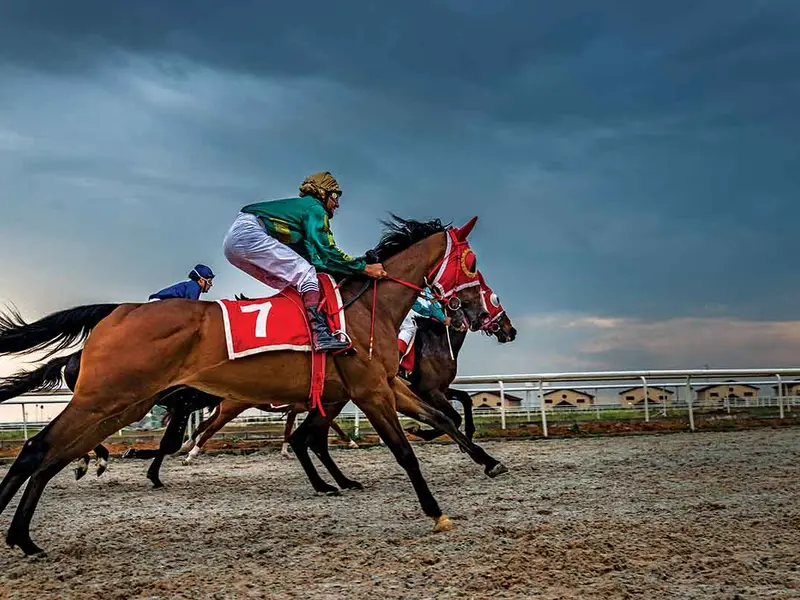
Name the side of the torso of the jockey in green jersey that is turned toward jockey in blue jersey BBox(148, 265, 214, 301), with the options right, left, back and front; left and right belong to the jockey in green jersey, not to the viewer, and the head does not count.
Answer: left

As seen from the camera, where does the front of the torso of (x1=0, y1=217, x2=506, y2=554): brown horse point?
to the viewer's right

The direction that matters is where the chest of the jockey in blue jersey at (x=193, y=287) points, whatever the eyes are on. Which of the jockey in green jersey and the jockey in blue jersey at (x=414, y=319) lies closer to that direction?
the jockey in blue jersey

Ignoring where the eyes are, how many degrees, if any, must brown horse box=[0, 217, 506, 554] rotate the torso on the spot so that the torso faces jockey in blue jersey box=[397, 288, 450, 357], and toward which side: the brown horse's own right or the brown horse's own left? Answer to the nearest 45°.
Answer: approximately 45° to the brown horse's own left

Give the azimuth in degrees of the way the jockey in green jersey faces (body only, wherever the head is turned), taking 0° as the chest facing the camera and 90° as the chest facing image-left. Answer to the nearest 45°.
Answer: approximately 270°

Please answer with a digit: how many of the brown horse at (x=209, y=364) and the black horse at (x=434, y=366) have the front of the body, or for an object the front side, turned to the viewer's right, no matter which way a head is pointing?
2

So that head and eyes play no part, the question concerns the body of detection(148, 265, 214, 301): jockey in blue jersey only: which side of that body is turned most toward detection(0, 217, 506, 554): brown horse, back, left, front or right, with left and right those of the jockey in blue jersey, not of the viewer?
right

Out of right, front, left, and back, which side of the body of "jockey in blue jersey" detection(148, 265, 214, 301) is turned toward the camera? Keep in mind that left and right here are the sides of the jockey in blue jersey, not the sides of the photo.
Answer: right

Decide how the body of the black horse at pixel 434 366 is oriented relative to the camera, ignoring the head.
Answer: to the viewer's right

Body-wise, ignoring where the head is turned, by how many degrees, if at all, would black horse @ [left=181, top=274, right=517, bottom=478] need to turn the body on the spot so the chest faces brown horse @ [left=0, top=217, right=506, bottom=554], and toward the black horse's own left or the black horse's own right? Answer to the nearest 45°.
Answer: approximately 135° to the black horse's own right
